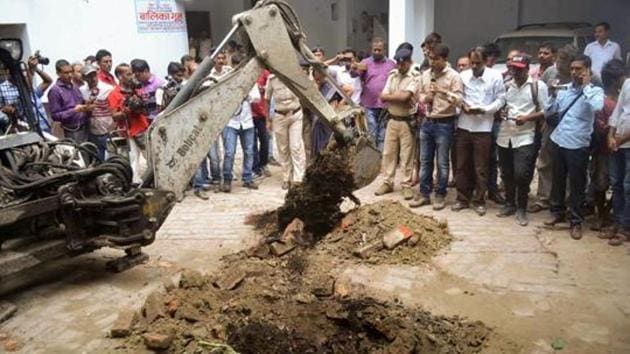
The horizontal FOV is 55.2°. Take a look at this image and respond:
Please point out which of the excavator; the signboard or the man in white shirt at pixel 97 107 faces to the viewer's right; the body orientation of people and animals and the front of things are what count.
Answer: the excavator

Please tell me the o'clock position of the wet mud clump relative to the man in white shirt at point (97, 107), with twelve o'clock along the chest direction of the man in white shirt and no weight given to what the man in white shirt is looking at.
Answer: The wet mud clump is roughly at 11 o'clock from the man in white shirt.

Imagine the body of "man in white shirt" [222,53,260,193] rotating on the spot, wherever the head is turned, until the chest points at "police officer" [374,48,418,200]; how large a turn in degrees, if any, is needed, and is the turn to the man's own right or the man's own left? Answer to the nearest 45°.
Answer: approximately 45° to the man's own left

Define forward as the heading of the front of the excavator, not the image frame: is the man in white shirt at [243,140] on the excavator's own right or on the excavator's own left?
on the excavator's own left

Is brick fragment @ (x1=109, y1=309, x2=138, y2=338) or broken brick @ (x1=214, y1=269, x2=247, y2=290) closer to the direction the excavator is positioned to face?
the broken brick

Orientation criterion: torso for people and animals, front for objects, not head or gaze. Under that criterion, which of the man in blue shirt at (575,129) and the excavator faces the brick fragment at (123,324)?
the man in blue shirt

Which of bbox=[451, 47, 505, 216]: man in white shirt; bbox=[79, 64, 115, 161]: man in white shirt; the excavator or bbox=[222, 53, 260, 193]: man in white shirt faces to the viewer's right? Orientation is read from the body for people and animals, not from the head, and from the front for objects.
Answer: the excavator
